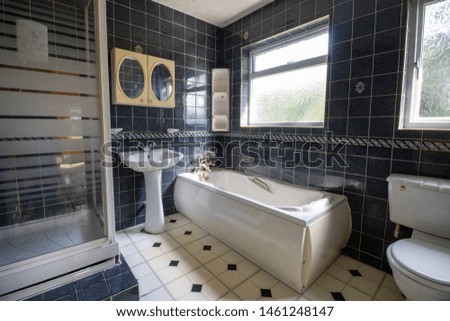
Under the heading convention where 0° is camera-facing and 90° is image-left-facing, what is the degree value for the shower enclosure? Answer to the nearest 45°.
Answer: approximately 315°

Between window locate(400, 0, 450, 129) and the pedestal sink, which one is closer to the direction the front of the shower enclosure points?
the window

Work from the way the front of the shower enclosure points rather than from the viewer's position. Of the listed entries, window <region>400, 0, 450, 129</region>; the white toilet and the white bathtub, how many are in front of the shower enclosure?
3

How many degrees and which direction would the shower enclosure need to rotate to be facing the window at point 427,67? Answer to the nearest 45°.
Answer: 0° — it already faces it

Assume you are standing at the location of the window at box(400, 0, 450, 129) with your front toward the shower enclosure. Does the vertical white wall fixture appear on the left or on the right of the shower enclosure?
right
